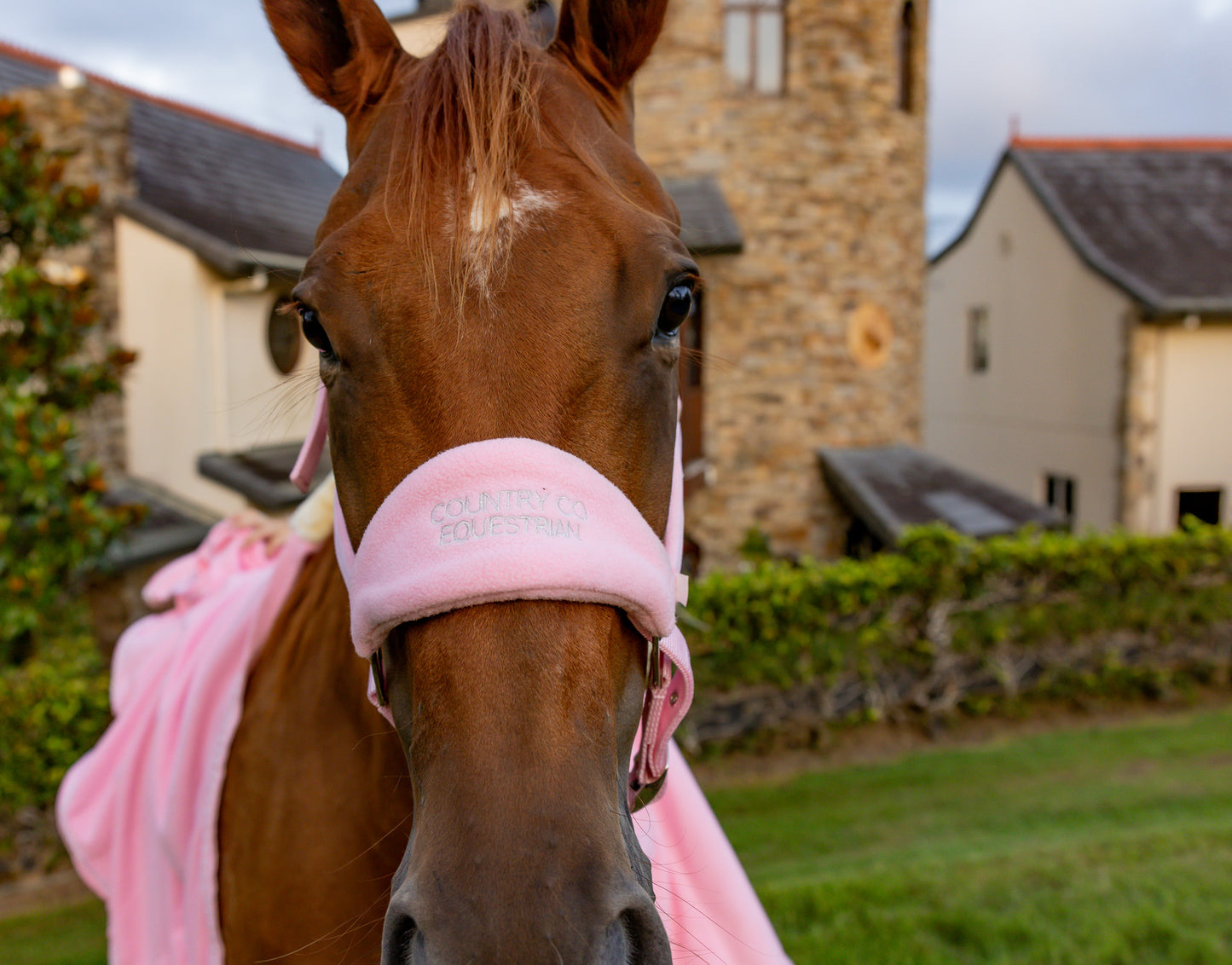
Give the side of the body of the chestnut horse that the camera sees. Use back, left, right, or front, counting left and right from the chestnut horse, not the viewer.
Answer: front

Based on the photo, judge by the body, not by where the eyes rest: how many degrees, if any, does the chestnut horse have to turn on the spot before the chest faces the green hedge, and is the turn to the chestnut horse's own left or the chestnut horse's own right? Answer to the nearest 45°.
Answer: approximately 135° to the chestnut horse's own left

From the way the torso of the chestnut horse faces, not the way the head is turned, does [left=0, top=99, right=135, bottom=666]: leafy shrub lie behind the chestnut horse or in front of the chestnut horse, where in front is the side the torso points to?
behind

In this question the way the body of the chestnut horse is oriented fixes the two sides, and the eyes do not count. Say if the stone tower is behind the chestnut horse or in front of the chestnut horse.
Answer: behind

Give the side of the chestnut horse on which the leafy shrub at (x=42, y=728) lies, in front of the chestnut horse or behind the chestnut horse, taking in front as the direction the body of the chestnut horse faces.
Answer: behind
